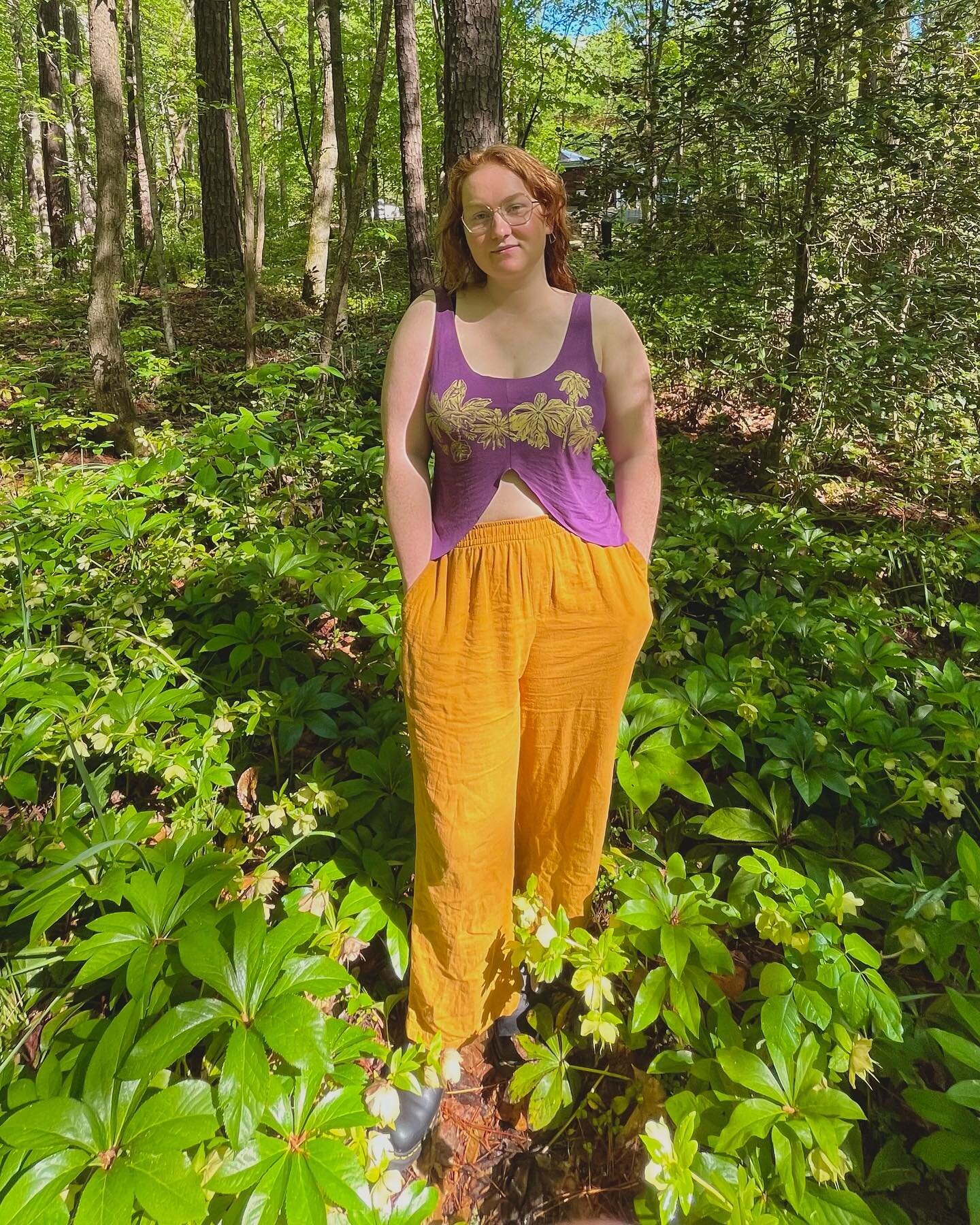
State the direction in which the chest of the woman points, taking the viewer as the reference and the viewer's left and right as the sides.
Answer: facing the viewer
